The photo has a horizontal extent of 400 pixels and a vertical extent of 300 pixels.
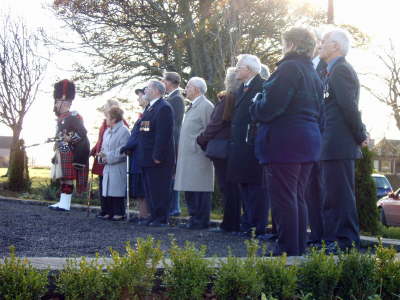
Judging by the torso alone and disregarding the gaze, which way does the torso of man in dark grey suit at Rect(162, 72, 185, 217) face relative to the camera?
to the viewer's left

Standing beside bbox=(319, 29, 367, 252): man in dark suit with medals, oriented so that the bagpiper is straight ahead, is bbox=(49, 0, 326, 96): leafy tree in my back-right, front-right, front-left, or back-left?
front-right

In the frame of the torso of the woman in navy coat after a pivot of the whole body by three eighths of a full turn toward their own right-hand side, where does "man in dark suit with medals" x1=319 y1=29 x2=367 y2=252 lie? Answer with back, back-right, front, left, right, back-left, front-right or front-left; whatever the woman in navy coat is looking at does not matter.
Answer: front-left

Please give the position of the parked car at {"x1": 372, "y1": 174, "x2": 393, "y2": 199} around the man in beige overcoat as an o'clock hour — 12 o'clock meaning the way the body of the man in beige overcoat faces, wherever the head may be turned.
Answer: The parked car is roughly at 4 o'clock from the man in beige overcoat.

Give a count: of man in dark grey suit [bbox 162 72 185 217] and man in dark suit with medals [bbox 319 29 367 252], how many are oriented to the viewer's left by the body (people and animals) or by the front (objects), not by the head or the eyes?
2

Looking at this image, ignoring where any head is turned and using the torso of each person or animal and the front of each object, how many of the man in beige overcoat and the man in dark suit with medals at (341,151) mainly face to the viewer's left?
2

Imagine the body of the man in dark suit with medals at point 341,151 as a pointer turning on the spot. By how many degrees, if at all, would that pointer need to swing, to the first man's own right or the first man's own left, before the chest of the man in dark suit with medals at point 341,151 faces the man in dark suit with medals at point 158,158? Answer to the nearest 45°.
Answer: approximately 45° to the first man's own right

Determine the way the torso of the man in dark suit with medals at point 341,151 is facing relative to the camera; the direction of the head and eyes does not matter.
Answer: to the viewer's left

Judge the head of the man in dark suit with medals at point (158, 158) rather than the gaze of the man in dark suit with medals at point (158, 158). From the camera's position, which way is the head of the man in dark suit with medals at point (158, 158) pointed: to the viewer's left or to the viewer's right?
to the viewer's left

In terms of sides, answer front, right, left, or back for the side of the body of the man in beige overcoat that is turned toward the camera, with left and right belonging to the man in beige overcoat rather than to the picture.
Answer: left

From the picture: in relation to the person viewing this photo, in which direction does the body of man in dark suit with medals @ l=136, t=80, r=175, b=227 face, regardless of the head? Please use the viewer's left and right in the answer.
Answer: facing the viewer and to the left of the viewer

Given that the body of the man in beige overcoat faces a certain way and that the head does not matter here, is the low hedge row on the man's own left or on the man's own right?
on the man's own left

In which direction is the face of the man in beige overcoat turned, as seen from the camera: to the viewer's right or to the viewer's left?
to the viewer's left
